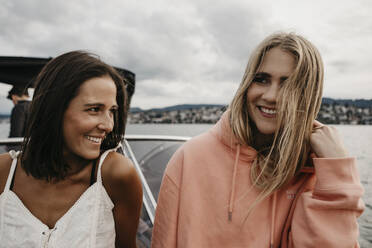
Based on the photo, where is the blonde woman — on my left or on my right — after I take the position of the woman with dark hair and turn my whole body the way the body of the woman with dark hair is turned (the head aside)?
on my left

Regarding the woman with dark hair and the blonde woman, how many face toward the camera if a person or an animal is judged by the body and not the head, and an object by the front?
2

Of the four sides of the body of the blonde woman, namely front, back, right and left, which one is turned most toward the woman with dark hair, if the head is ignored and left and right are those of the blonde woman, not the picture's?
right

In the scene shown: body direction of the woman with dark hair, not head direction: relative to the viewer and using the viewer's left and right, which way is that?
facing the viewer

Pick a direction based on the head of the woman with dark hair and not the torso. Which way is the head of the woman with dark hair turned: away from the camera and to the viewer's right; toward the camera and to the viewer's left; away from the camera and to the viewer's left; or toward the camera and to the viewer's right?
toward the camera and to the viewer's right

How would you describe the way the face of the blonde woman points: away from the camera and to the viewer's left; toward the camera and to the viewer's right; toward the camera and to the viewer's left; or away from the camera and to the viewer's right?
toward the camera and to the viewer's left

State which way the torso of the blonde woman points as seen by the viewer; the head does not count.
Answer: toward the camera
